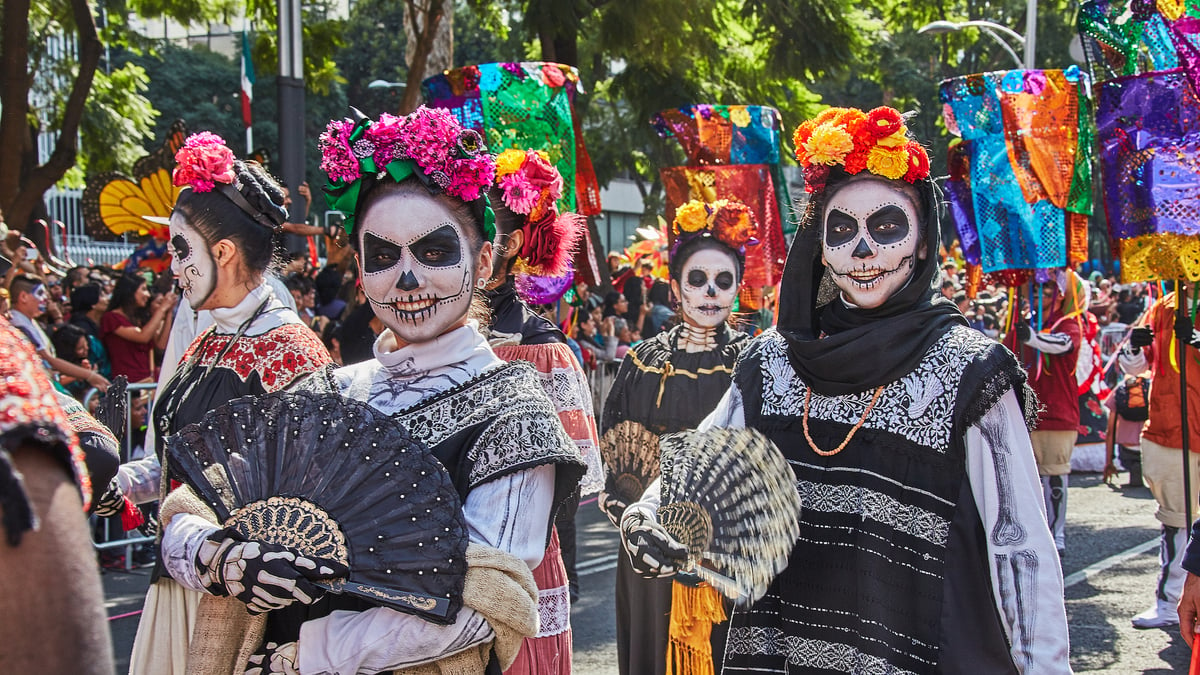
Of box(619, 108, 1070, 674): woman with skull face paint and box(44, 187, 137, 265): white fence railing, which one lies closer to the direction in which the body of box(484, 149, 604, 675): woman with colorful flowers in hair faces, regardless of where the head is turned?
the white fence railing

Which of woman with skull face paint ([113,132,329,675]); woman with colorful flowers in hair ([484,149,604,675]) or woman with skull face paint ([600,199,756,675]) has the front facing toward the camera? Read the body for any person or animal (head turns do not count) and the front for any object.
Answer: woman with skull face paint ([600,199,756,675])

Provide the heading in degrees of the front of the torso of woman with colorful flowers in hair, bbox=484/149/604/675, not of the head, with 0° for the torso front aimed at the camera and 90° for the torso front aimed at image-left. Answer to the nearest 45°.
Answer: approximately 90°

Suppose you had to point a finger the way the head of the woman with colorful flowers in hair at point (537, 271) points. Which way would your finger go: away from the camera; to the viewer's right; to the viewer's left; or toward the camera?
to the viewer's left

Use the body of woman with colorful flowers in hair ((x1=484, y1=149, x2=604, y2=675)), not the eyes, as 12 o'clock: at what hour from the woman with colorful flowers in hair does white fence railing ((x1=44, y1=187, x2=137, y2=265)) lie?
The white fence railing is roughly at 2 o'clock from the woman with colorful flowers in hair.

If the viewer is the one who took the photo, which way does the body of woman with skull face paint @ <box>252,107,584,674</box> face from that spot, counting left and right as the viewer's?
facing the viewer and to the left of the viewer

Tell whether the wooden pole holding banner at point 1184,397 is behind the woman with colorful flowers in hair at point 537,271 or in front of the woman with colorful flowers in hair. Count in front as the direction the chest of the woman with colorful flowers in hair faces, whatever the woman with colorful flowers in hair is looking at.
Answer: behind

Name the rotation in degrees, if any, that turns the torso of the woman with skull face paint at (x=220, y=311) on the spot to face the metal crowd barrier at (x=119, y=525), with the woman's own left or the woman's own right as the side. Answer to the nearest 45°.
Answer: approximately 90° to the woman's own right

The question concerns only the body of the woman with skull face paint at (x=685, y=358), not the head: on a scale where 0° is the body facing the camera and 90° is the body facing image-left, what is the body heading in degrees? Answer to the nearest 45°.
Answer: approximately 0°
